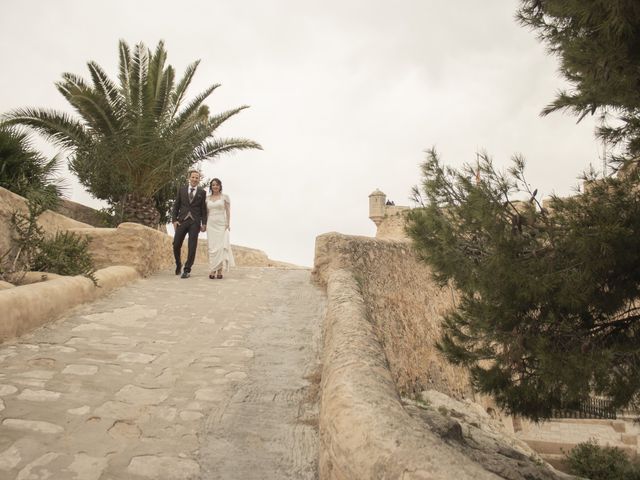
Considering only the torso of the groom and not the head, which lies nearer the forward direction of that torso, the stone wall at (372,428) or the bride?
the stone wall

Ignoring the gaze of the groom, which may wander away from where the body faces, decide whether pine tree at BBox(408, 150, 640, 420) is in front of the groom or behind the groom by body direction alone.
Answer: in front

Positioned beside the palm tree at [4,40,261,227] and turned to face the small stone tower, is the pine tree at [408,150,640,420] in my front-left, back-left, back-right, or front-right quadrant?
back-right

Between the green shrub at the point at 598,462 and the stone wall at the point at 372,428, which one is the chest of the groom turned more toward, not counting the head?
the stone wall

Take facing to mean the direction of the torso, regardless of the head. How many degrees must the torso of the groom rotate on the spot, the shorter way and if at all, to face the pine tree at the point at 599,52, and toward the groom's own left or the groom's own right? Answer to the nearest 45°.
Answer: approximately 45° to the groom's own left

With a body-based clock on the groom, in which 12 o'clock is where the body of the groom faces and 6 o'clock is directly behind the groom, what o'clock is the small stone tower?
The small stone tower is roughly at 7 o'clock from the groom.

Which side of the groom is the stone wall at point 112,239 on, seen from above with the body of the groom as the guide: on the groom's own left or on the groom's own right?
on the groom's own right

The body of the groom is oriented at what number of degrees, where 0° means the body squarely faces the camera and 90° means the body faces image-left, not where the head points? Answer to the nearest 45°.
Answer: approximately 0°

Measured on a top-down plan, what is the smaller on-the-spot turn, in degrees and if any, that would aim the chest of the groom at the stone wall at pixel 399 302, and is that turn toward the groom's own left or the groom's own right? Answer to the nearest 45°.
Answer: approximately 45° to the groom's own left
